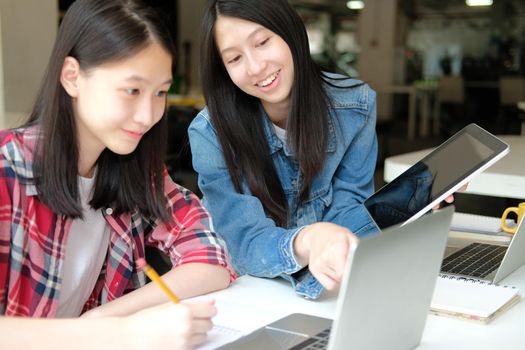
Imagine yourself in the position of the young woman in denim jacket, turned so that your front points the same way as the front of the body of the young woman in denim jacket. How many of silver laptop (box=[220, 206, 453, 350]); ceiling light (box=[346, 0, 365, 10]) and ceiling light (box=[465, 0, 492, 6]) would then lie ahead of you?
1

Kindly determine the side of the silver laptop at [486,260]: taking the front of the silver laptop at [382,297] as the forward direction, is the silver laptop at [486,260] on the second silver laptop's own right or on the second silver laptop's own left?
on the second silver laptop's own right

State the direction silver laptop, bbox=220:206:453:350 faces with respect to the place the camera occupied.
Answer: facing away from the viewer and to the left of the viewer

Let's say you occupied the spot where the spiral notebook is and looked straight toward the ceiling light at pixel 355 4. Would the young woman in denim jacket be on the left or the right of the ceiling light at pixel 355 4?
left

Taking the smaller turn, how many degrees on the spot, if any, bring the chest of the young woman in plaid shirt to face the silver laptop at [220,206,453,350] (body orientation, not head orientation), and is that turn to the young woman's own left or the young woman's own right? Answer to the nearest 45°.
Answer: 0° — they already face it

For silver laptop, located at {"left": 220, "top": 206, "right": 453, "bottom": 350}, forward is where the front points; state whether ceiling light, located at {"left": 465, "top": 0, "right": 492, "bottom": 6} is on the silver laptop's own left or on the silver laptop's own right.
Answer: on the silver laptop's own right

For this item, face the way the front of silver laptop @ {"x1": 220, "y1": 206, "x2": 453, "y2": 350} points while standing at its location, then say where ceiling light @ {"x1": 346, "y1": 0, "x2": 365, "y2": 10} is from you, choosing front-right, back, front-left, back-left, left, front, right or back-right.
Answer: front-right

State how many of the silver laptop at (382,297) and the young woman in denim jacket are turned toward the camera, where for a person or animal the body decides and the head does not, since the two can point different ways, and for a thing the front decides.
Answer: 1

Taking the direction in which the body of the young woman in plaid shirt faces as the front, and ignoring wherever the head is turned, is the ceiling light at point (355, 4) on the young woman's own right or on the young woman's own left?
on the young woman's own left

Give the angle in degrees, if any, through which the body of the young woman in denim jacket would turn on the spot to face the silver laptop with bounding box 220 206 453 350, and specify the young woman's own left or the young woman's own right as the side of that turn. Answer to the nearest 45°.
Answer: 0° — they already face it

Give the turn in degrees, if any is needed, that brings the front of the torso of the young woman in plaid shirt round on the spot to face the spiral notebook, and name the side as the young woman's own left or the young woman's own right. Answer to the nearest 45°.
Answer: approximately 45° to the young woman's own left
